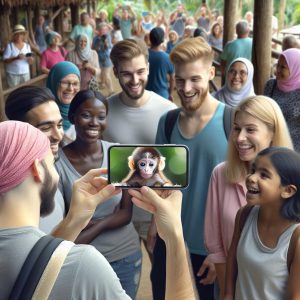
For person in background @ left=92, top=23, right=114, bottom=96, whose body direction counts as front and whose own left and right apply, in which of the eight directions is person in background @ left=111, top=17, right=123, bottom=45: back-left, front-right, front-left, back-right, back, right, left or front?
back

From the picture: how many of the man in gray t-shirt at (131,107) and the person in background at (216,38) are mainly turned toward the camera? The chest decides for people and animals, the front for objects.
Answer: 2

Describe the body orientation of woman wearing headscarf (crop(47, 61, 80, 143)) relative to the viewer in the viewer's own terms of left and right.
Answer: facing the viewer and to the right of the viewer

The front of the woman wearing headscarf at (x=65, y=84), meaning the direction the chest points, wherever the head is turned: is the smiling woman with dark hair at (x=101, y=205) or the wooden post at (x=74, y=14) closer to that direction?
the smiling woman with dark hair

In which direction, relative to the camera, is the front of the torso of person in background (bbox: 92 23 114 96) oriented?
toward the camera

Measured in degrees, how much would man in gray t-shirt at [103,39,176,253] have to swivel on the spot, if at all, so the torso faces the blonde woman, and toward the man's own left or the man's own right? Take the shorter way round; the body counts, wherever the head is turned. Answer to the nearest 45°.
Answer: approximately 45° to the man's own left

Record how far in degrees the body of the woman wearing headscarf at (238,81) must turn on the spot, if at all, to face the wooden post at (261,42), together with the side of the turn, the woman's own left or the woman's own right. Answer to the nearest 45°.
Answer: approximately 180°

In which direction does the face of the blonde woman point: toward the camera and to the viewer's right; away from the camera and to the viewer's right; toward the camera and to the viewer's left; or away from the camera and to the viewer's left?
toward the camera and to the viewer's left

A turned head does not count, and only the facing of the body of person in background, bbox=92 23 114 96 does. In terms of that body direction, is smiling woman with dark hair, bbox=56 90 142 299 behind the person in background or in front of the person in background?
in front

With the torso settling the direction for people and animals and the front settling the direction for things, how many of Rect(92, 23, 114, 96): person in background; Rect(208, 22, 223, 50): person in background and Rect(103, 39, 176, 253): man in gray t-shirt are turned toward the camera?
3
